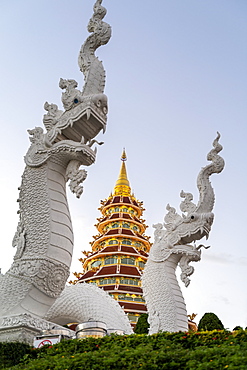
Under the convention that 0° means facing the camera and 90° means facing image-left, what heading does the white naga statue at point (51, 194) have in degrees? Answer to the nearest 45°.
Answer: approximately 315°
